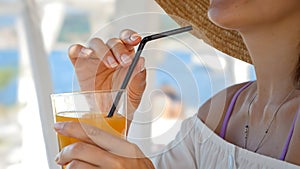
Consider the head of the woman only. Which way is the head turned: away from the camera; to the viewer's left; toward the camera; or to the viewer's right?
to the viewer's left

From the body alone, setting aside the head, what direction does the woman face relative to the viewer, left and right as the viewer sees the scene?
facing the viewer and to the left of the viewer
